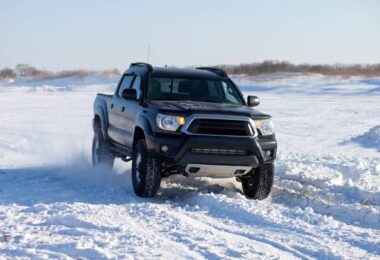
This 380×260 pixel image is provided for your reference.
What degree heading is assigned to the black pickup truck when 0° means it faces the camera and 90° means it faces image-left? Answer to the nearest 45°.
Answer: approximately 315°
